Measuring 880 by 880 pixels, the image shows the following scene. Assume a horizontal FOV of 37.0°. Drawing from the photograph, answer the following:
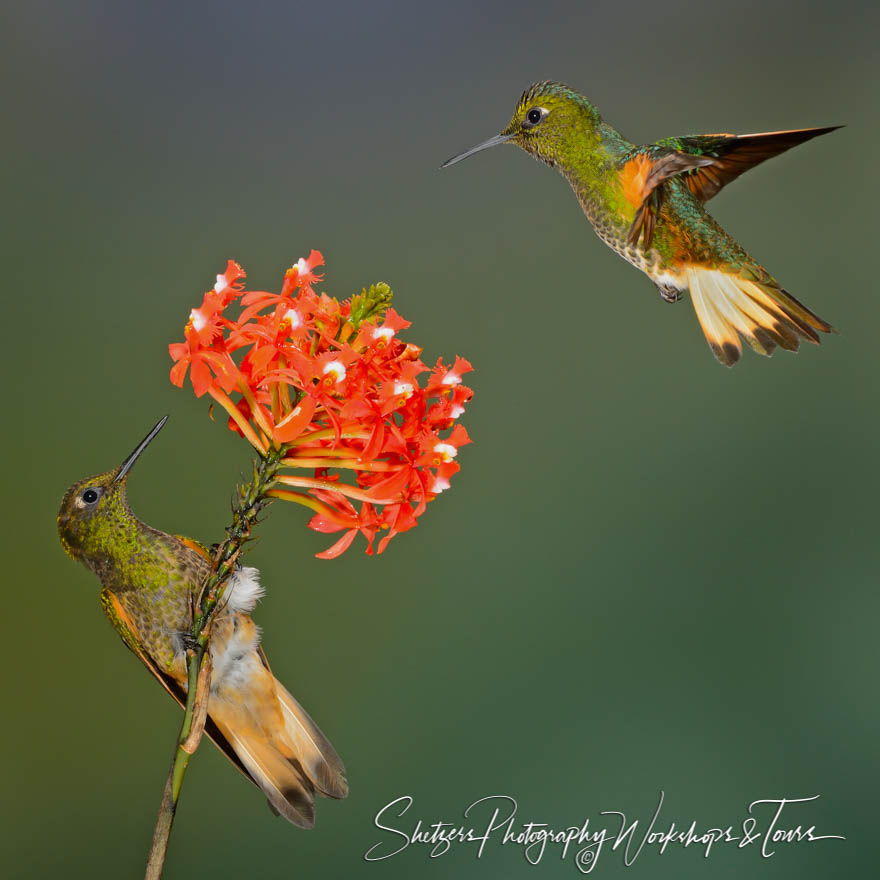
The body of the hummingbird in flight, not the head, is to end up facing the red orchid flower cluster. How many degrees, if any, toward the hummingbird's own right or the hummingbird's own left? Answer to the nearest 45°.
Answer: approximately 45° to the hummingbird's own left

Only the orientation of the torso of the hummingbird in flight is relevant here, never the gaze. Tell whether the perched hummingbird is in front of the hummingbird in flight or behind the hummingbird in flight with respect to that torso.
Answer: in front

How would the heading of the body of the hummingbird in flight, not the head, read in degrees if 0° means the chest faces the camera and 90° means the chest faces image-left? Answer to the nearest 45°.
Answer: approximately 90°
